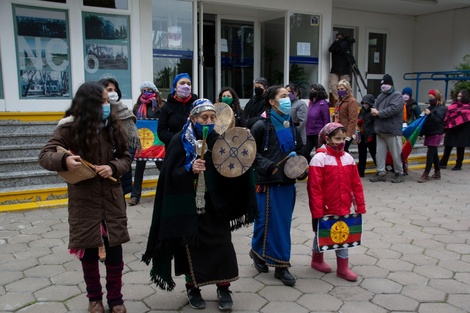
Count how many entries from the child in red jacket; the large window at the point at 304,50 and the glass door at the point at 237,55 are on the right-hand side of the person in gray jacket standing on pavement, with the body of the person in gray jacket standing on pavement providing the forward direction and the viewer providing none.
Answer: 2

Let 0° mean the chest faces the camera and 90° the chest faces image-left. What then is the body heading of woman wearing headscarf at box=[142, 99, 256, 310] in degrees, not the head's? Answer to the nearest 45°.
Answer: approximately 315°

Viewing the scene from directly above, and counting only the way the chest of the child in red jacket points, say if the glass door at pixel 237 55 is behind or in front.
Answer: behind

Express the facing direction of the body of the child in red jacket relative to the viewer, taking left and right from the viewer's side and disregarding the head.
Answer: facing the viewer and to the right of the viewer

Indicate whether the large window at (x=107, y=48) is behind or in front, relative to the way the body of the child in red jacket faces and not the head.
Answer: behind

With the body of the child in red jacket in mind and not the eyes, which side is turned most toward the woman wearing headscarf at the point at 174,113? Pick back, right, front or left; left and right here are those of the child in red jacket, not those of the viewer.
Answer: back

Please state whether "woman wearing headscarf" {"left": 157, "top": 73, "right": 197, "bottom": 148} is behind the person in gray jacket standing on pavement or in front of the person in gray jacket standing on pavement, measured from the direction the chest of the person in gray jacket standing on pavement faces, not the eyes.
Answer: in front
